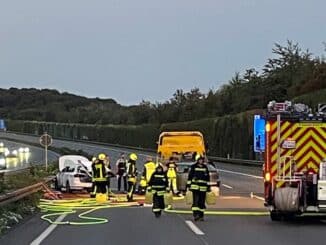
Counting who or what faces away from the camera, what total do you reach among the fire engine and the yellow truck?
2

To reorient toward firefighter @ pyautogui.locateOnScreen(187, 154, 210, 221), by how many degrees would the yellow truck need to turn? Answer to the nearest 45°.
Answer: approximately 180°

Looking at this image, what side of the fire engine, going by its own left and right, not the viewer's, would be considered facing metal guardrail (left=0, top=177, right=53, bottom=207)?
left

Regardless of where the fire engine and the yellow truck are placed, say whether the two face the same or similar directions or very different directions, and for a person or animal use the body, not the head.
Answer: same or similar directions

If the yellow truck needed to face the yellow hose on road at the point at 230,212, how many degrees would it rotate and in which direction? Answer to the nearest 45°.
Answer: approximately 180°

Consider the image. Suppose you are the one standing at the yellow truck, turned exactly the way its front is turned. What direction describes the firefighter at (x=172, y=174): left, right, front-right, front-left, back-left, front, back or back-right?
back

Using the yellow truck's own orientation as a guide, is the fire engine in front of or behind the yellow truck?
behind

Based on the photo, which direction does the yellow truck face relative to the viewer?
away from the camera

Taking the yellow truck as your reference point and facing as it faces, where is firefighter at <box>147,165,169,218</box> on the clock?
The firefighter is roughly at 6 o'clock from the yellow truck.

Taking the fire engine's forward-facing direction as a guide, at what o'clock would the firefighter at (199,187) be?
The firefighter is roughly at 9 o'clock from the fire engine.

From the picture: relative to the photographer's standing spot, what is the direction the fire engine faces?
facing away from the viewer

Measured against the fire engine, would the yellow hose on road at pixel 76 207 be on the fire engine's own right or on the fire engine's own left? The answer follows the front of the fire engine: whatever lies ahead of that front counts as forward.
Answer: on the fire engine's own left

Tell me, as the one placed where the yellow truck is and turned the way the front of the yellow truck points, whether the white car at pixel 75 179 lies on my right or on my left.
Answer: on my left
